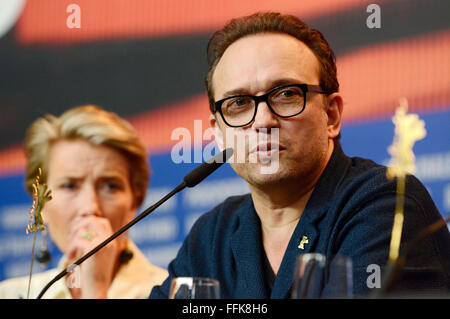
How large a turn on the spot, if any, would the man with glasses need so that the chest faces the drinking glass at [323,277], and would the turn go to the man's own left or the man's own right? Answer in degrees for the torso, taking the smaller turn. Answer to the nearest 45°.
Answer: approximately 45° to the man's own left

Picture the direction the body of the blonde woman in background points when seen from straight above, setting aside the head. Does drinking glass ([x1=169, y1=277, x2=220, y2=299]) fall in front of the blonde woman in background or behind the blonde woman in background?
in front

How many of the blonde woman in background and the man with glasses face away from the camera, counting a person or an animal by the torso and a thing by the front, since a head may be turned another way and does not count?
0

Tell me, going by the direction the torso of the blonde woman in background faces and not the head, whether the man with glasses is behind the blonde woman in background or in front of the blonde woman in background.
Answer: in front

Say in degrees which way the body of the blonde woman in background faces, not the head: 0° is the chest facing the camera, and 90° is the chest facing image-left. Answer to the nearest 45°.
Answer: approximately 0°

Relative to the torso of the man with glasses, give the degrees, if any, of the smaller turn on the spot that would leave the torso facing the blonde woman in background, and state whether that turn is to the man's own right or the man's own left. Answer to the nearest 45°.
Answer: approximately 90° to the man's own right

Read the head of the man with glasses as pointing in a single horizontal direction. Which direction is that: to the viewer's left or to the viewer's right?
to the viewer's left

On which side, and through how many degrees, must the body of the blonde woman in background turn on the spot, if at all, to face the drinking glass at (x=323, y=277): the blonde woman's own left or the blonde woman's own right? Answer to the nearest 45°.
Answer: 0° — they already face it

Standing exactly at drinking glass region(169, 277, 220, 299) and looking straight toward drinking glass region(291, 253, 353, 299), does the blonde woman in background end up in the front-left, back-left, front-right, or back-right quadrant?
back-left
